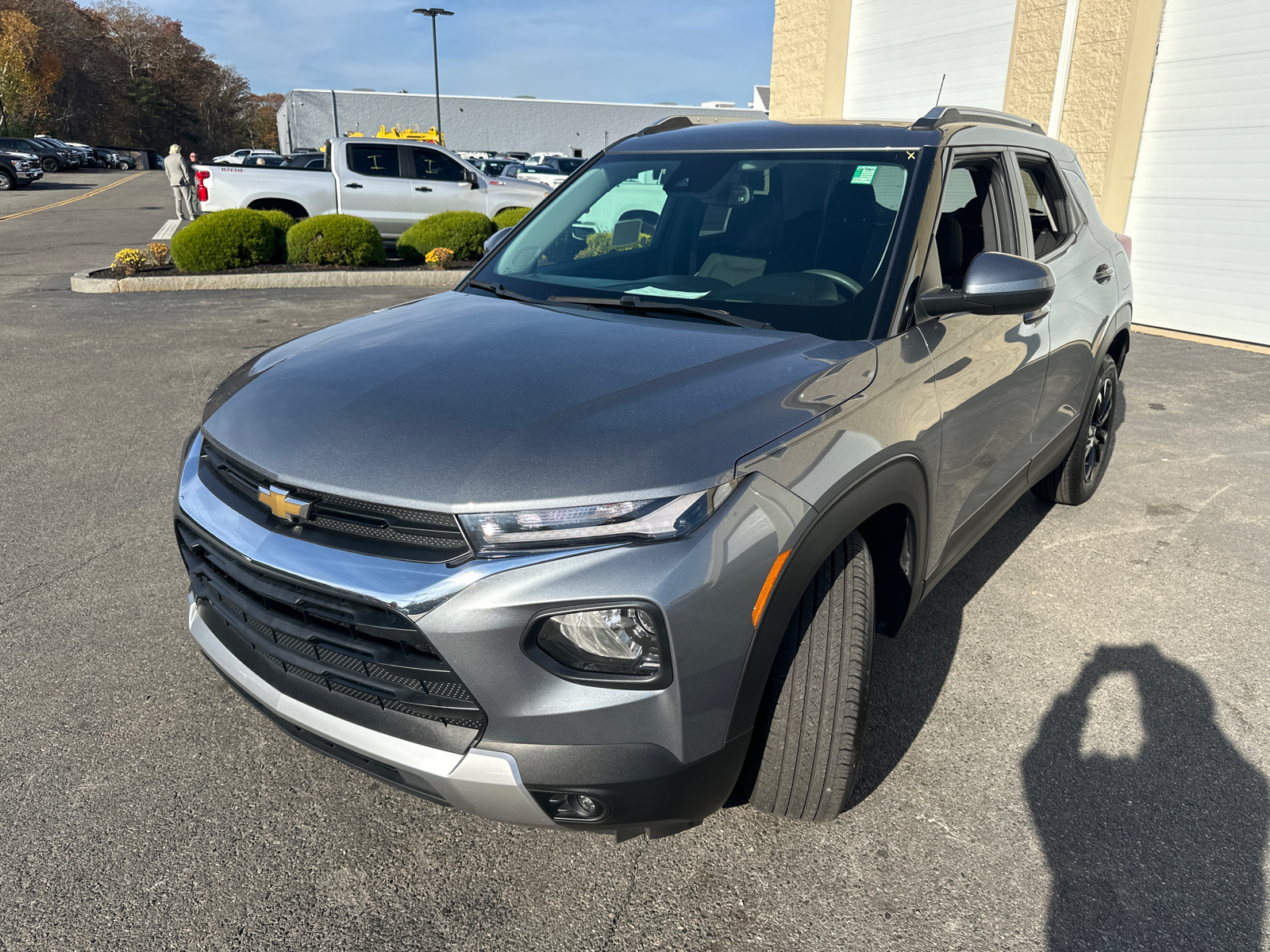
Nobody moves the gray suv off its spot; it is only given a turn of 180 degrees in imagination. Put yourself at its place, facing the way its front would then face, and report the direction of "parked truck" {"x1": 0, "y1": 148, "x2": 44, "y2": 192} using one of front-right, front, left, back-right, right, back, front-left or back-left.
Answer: left

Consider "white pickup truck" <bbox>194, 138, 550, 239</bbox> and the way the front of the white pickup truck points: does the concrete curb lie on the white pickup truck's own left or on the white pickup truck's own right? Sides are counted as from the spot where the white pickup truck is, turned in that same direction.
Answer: on the white pickup truck's own right

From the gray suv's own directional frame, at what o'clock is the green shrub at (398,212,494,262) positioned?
The green shrub is roughly at 4 o'clock from the gray suv.

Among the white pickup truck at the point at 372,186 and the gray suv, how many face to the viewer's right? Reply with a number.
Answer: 1

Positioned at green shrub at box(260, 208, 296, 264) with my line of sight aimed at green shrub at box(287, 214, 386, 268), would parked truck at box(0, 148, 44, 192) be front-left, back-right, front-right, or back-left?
back-left

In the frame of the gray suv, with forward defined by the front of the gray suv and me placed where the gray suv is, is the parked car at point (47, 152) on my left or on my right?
on my right

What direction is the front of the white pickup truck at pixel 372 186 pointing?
to the viewer's right

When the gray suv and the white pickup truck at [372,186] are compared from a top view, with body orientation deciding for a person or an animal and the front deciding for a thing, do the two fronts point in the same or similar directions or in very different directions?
very different directions

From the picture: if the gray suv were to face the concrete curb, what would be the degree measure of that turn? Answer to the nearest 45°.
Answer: approximately 90° to its right

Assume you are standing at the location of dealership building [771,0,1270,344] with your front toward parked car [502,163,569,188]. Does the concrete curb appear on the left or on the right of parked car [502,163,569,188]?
left

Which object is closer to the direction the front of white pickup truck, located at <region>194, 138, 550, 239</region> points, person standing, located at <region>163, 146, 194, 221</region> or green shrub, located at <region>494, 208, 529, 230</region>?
the green shrub

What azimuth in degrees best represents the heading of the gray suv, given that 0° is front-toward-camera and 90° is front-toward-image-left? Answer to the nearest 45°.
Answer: approximately 45°

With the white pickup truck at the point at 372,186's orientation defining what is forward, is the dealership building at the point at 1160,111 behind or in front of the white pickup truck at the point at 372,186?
in front

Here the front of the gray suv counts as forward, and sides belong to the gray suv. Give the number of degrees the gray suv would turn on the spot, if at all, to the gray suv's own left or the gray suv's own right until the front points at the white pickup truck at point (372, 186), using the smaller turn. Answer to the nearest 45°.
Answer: approximately 135° to the gray suv's own right
